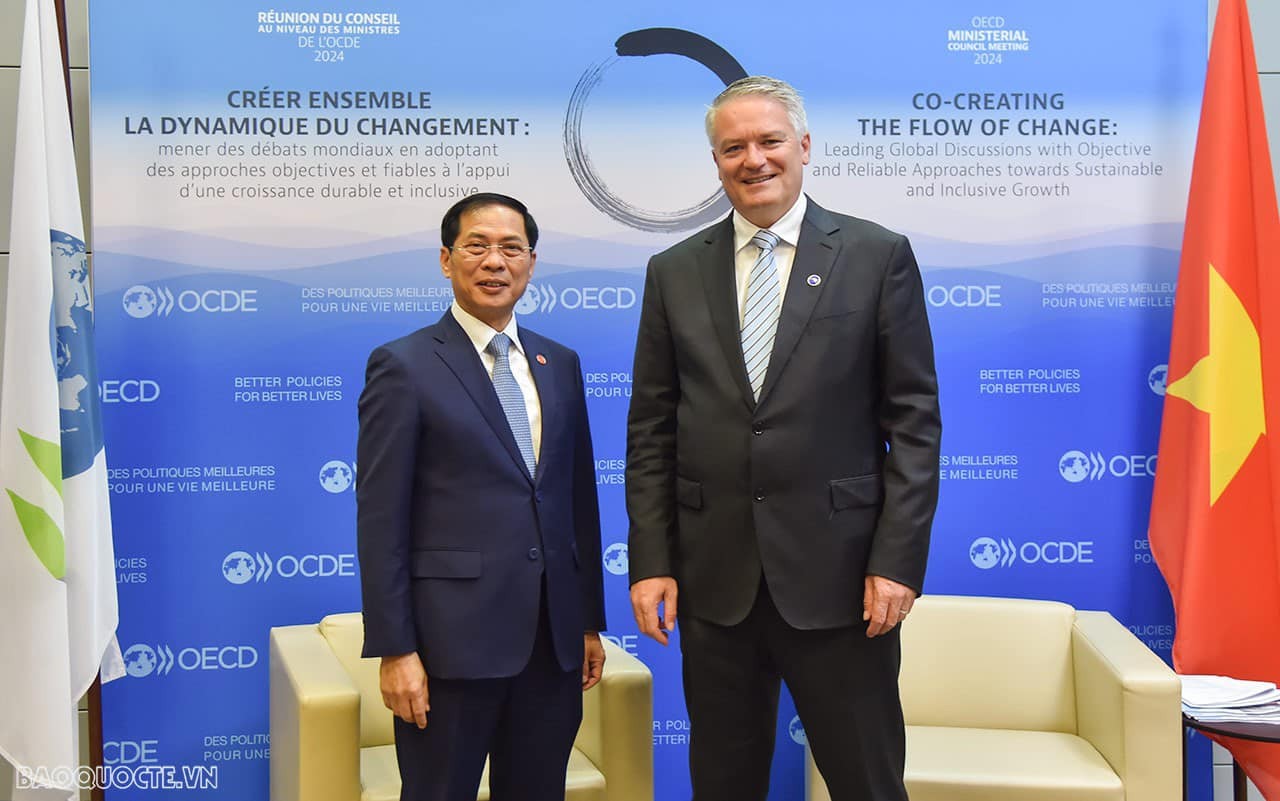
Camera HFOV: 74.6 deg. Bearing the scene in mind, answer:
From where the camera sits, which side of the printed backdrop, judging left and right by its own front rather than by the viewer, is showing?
front

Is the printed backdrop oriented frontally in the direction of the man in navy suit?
yes

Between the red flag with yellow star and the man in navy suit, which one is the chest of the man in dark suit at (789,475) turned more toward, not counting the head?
the man in navy suit

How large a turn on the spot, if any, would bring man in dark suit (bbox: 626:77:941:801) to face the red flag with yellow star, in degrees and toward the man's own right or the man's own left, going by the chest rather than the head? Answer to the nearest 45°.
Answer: approximately 135° to the man's own left

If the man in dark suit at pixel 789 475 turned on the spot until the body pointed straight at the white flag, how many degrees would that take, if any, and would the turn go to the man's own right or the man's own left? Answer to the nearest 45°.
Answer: approximately 90° to the man's own right

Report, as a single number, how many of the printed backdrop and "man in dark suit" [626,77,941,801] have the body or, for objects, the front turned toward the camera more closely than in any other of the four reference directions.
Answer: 2

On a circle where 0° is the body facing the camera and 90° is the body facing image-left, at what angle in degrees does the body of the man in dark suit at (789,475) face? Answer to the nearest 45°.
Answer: approximately 0°

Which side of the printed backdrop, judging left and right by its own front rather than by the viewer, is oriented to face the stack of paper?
left
